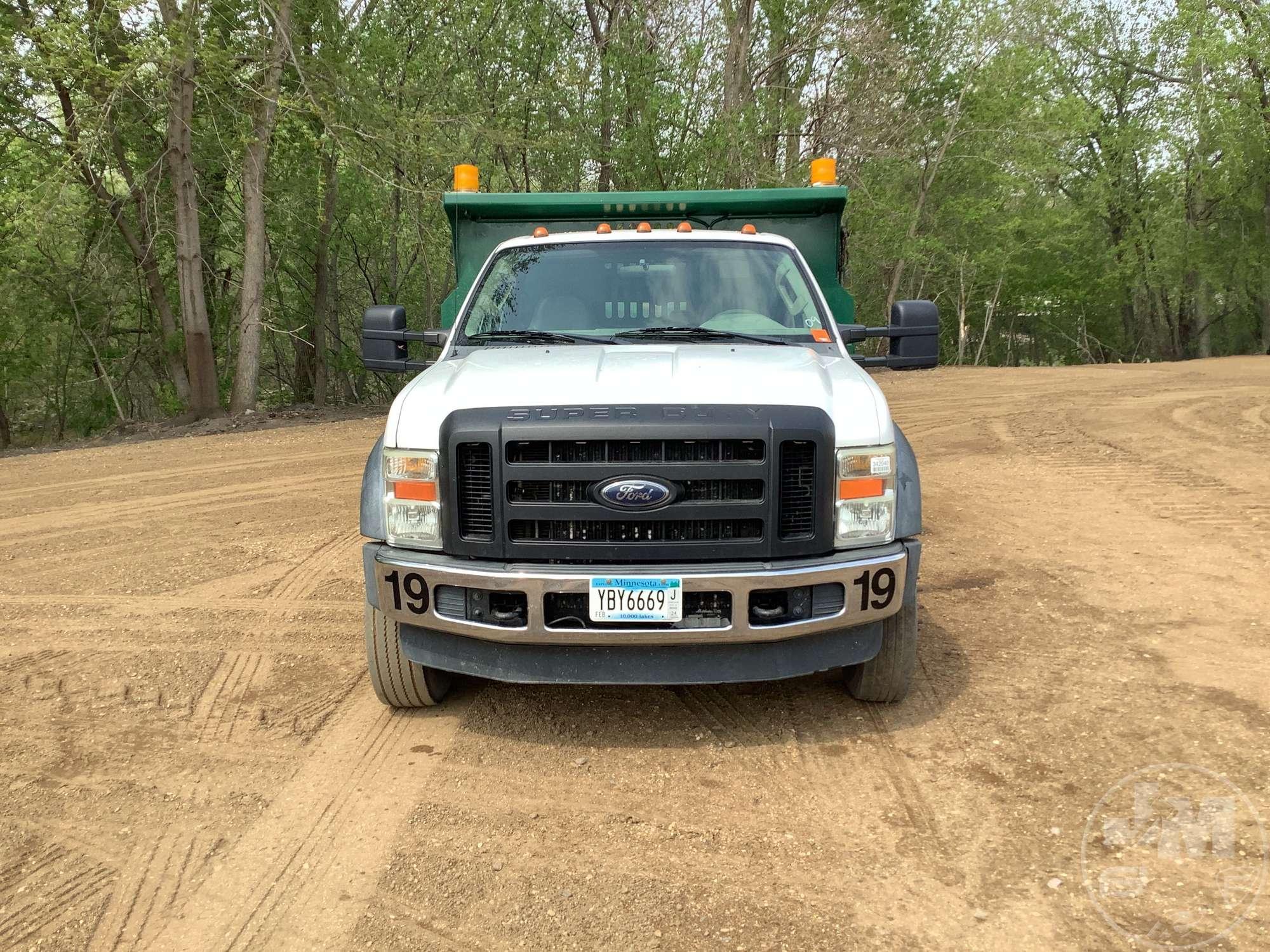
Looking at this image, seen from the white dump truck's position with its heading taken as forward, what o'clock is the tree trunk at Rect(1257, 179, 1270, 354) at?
The tree trunk is roughly at 7 o'clock from the white dump truck.

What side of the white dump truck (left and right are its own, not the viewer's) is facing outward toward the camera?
front
